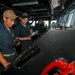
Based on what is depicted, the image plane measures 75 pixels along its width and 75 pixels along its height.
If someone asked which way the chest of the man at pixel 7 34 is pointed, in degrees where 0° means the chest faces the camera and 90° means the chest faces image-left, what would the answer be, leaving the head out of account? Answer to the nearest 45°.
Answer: approximately 315°

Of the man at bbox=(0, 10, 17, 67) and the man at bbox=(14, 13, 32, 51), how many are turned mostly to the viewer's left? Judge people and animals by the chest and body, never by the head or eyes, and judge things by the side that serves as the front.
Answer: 0

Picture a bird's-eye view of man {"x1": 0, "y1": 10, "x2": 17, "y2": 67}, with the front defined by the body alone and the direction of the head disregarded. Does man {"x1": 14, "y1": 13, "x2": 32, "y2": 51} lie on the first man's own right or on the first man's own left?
on the first man's own left

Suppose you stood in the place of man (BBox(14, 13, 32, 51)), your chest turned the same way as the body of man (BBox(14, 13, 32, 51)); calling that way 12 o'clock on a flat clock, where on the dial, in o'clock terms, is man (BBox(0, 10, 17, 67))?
man (BBox(0, 10, 17, 67)) is roughly at 2 o'clock from man (BBox(14, 13, 32, 51)).

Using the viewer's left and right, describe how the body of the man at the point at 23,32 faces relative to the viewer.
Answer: facing the viewer and to the right of the viewer

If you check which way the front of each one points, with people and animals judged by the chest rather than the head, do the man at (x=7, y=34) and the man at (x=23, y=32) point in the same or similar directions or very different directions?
same or similar directions
